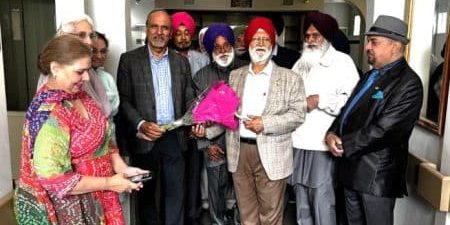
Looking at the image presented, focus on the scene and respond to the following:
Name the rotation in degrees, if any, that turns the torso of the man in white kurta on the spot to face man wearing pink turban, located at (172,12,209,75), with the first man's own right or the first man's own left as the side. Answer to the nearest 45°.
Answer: approximately 90° to the first man's own right

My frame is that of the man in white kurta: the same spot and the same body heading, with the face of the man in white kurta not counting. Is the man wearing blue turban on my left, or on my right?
on my right

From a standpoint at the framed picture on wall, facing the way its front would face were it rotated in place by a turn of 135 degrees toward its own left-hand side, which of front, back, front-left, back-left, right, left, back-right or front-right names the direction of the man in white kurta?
back-right

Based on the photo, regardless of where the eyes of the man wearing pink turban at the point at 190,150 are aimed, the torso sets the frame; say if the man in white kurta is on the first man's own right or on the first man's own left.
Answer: on the first man's own left

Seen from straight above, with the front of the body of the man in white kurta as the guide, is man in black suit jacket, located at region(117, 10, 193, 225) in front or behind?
in front

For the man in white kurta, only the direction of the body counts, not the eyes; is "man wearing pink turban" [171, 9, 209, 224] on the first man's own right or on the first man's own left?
on the first man's own right

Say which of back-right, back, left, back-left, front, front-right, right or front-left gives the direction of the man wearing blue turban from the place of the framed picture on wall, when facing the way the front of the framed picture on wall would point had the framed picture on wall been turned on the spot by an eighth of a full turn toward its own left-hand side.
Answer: front-right

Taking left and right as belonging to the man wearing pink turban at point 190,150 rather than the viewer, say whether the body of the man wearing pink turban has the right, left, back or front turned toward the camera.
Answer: front

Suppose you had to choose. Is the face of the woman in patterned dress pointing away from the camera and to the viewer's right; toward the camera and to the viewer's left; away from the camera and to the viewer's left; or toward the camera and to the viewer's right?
toward the camera and to the viewer's right

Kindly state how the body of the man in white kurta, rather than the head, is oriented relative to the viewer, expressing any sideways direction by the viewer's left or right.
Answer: facing the viewer and to the left of the viewer
